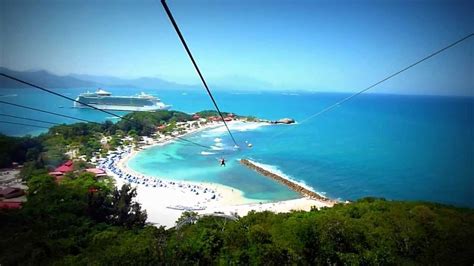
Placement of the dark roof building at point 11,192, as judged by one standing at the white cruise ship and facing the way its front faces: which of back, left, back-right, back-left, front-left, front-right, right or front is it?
right

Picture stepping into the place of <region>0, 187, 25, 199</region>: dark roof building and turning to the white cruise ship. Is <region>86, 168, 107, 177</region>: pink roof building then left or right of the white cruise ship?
right

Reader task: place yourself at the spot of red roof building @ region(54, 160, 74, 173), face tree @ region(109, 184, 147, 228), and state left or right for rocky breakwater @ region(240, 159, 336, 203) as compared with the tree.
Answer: left

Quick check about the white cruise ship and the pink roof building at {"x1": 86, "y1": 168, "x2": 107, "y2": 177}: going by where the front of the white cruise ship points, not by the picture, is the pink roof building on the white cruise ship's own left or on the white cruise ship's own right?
on the white cruise ship's own right

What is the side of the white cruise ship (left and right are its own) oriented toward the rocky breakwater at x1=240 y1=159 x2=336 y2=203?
right

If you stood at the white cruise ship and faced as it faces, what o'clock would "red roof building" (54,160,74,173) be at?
The red roof building is roughly at 3 o'clock from the white cruise ship.

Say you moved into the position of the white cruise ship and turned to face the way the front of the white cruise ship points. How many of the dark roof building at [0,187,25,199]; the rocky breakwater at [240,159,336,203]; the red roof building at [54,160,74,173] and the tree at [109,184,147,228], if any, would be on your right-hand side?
4

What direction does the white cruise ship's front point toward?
to the viewer's right

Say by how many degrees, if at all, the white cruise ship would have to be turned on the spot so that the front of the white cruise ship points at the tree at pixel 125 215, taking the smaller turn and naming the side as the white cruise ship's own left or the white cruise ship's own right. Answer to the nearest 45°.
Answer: approximately 90° to the white cruise ship's own right
